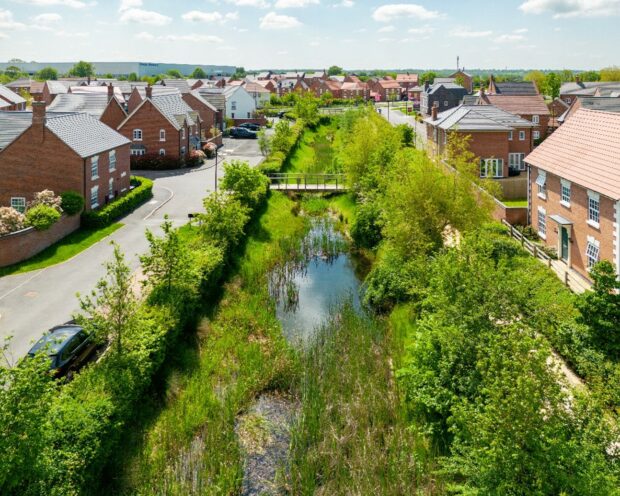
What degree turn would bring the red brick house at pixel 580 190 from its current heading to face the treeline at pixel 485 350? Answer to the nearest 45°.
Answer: approximately 45° to its left

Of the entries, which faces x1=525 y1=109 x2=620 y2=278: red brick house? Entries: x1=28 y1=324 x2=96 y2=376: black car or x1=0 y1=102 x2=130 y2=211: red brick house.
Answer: x1=0 y1=102 x2=130 y2=211: red brick house

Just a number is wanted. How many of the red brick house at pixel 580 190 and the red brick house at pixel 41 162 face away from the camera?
0

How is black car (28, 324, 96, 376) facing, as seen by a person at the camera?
facing the viewer and to the left of the viewer

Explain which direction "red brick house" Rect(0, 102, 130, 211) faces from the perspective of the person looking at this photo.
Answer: facing the viewer and to the right of the viewer

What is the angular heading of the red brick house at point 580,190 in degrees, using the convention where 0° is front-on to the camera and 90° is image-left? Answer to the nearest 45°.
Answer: approximately 45°

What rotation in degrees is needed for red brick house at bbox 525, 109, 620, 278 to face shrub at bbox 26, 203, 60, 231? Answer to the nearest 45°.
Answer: approximately 45° to its right

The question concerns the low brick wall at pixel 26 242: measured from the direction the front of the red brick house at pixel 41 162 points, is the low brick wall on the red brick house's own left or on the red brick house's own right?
on the red brick house's own right

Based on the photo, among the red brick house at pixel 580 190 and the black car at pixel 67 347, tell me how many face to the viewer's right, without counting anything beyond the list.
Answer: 0
